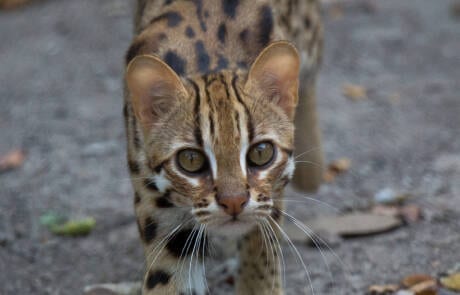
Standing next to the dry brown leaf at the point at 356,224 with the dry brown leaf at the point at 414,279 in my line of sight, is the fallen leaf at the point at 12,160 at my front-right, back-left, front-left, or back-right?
back-right

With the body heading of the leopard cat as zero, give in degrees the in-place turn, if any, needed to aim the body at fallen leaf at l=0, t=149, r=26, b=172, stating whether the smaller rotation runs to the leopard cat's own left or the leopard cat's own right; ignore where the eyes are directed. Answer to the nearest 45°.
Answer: approximately 135° to the leopard cat's own right

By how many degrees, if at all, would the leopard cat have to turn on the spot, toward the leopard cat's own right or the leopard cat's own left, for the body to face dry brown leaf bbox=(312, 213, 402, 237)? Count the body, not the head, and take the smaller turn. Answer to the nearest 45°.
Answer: approximately 135° to the leopard cat's own left

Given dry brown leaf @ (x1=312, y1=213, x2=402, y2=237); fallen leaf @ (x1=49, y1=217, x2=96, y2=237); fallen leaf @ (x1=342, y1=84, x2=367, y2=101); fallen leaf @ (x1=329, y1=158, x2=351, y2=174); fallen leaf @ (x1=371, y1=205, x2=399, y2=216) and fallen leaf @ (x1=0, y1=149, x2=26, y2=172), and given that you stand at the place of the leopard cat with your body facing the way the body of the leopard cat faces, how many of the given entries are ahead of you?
0

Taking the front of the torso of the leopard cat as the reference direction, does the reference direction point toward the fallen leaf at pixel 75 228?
no

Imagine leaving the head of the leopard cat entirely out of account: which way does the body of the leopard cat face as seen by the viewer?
toward the camera

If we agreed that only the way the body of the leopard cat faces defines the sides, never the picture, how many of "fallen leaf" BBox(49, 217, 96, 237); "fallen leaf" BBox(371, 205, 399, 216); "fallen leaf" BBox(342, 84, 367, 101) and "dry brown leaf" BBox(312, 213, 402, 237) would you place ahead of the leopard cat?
0

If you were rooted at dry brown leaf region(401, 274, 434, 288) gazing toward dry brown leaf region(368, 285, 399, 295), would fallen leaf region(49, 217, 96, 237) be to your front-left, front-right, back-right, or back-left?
front-right

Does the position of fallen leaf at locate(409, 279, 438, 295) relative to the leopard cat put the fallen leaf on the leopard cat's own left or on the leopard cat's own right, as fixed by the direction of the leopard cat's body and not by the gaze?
on the leopard cat's own left

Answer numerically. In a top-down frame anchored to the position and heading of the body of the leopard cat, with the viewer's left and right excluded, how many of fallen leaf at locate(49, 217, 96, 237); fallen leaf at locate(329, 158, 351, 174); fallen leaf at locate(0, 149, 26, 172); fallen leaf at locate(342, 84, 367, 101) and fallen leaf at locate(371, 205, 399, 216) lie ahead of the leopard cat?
0

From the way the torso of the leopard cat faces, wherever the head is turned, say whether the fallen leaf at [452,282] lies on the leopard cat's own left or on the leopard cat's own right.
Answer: on the leopard cat's own left
